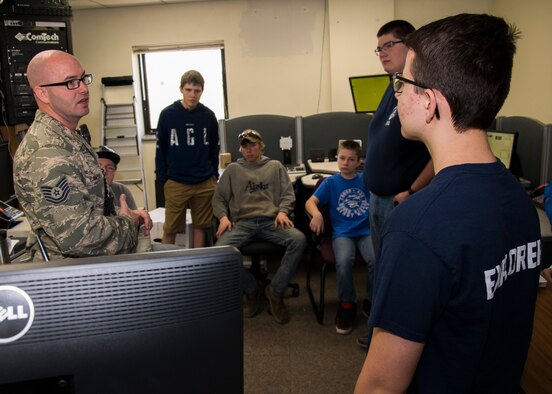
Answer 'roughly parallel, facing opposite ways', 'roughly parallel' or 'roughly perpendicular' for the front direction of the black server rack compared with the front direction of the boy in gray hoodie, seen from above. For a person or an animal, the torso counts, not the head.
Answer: roughly parallel

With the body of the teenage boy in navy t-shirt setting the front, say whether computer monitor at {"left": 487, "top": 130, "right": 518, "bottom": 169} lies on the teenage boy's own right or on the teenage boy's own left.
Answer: on the teenage boy's own right

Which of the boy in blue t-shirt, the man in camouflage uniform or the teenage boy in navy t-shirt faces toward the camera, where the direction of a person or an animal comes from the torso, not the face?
the boy in blue t-shirt

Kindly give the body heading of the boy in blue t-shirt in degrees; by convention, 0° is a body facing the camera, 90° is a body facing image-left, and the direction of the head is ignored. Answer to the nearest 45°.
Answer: approximately 0°

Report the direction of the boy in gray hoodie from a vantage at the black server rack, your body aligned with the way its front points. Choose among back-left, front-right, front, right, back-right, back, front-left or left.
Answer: front-left

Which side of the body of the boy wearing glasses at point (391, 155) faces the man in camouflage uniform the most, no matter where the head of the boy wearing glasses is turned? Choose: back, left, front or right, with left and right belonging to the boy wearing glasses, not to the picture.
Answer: front

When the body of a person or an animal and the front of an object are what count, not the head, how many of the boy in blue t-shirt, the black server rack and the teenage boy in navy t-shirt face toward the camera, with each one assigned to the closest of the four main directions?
2

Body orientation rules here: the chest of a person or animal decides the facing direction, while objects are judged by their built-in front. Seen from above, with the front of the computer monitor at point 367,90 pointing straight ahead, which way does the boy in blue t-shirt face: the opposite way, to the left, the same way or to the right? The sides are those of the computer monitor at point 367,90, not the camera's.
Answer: the same way

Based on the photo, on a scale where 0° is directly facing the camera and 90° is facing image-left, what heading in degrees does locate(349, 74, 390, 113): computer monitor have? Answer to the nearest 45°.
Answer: approximately 0°

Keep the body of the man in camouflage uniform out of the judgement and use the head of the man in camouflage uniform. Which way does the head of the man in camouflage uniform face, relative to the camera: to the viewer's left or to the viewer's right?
to the viewer's right

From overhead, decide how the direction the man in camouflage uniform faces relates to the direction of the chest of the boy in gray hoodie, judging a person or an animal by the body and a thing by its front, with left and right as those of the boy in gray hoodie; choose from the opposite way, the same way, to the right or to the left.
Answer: to the left

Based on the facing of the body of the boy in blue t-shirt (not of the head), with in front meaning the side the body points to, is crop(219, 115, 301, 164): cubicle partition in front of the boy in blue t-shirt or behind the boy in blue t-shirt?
behind

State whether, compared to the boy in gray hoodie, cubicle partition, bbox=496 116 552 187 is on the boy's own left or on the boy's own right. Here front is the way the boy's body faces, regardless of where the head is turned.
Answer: on the boy's own left

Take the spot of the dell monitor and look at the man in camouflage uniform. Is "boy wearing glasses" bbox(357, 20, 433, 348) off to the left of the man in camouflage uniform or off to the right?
right

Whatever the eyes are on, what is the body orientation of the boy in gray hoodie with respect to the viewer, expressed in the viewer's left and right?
facing the viewer

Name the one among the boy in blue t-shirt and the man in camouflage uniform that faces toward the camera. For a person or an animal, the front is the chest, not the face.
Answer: the boy in blue t-shirt

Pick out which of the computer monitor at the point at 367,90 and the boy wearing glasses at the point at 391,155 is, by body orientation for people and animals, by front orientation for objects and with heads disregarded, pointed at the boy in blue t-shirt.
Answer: the computer monitor

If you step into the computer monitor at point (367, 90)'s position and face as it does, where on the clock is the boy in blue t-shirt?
The boy in blue t-shirt is roughly at 12 o'clock from the computer monitor.
